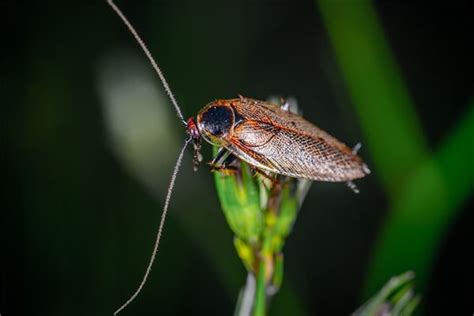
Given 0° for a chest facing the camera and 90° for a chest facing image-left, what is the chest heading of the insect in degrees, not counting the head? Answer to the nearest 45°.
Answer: approximately 90°
